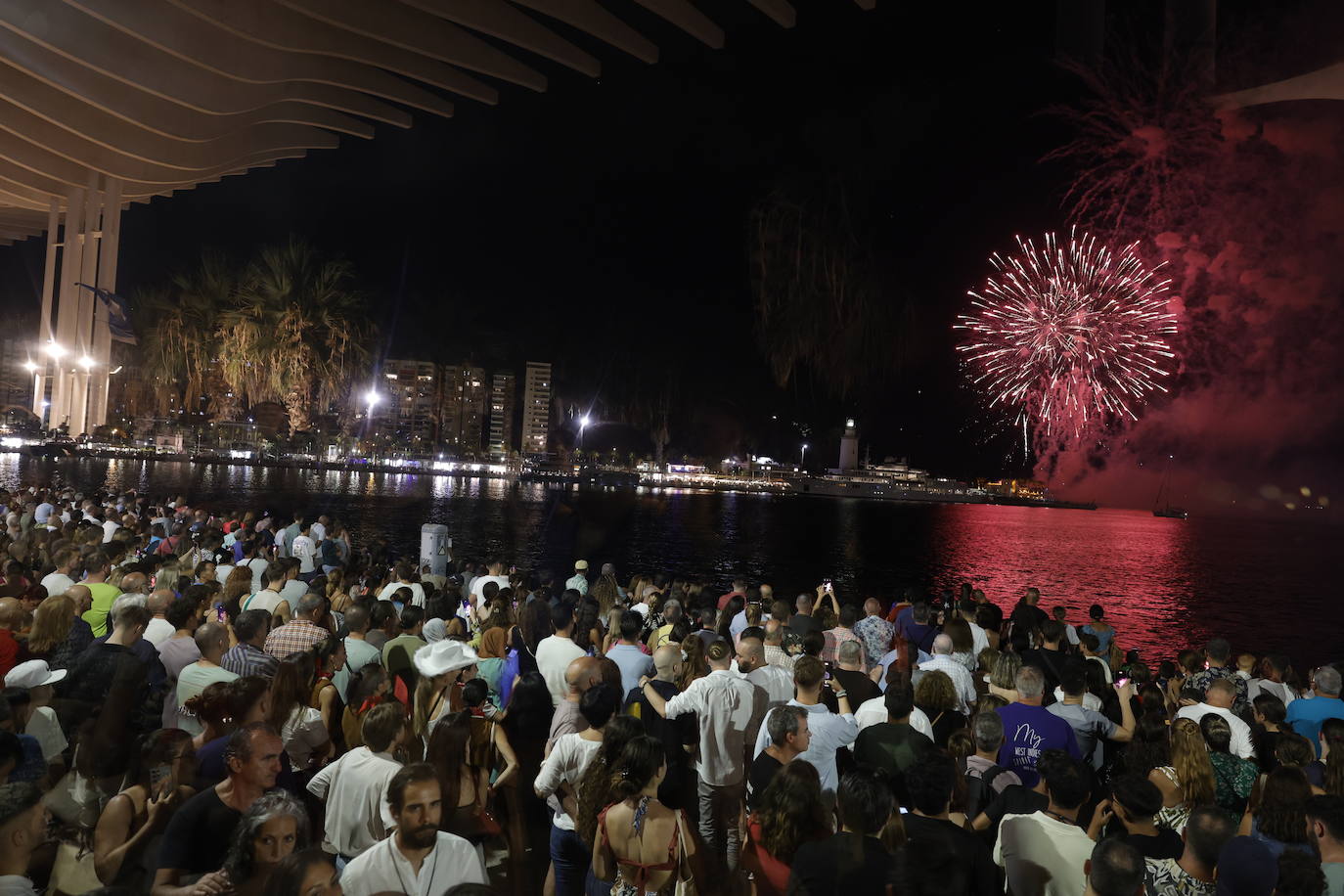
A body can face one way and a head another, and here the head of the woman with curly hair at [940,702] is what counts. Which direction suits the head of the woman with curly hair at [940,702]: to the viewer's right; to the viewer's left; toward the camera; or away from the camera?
away from the camera

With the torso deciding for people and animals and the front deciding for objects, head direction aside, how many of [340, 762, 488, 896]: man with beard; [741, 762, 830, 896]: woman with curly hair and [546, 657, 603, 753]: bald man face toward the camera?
1

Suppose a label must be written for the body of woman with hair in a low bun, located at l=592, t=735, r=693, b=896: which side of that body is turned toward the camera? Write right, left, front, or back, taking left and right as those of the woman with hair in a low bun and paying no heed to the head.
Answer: back

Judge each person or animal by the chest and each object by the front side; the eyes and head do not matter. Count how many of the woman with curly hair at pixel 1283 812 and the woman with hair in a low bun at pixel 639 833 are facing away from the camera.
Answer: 2

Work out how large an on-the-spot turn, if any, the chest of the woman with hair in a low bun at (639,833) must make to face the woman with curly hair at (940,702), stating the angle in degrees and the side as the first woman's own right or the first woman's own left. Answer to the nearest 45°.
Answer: approximately 45° to the first woman's own right

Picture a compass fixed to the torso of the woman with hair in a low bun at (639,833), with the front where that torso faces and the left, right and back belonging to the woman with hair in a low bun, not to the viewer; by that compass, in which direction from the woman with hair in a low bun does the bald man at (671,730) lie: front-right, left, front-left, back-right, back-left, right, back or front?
front

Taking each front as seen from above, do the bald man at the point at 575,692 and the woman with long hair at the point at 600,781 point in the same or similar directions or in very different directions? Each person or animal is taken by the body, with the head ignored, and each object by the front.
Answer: same or similar directions

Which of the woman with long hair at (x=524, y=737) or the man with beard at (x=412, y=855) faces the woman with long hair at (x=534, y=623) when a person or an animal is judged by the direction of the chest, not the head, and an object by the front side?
the woman with long hair at (x=524, y=737)

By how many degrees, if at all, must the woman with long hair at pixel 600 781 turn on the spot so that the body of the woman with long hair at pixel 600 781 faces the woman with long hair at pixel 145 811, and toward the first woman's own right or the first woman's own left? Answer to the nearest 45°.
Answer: approximately 135° to the first woman's own left

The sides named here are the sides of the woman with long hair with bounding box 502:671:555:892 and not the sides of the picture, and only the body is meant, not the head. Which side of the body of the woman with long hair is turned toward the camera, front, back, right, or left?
back

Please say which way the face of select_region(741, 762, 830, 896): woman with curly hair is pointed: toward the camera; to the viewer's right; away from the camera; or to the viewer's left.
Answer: away from the camera

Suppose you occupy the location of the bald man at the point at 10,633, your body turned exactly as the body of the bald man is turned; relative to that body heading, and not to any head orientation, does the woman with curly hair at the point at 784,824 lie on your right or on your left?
on your right

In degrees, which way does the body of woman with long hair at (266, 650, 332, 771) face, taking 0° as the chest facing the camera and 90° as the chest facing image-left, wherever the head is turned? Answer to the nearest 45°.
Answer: approximately 225°

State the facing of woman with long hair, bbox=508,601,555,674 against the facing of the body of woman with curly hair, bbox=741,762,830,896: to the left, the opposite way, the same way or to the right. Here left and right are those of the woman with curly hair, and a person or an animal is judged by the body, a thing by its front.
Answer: the same way

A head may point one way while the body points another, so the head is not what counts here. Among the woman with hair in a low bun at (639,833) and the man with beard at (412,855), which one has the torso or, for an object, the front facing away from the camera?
the woman with hair in a low bun

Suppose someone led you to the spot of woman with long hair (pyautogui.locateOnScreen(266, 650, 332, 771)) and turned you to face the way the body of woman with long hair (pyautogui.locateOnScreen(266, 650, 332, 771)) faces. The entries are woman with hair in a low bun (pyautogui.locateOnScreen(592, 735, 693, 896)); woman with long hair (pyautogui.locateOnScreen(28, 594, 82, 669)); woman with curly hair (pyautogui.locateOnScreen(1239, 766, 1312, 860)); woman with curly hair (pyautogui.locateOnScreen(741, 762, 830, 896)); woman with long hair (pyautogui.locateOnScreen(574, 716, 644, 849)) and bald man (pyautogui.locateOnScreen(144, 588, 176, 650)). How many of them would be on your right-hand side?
4

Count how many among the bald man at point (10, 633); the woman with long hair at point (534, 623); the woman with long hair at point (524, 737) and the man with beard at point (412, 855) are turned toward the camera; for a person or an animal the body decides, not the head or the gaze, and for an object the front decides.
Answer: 1

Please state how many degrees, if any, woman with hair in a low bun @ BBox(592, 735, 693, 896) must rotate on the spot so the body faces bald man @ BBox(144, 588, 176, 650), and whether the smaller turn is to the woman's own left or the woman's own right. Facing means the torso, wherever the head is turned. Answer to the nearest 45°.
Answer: approximately 45° to the woman's own left

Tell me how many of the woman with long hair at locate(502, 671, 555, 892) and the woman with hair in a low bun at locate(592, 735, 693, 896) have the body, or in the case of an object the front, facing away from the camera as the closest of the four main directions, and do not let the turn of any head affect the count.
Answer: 2

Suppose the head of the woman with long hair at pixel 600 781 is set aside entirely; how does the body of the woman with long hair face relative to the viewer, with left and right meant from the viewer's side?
facing away from the viewer and to the right of the viewer

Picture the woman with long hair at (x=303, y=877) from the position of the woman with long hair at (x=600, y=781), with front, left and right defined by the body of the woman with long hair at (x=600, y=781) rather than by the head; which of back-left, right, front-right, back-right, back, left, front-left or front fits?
back

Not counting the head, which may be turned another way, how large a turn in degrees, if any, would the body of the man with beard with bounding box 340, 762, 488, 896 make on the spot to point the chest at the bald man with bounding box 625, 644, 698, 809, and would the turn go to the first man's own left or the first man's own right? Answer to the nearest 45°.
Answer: approximately 135° to the first man's own left
